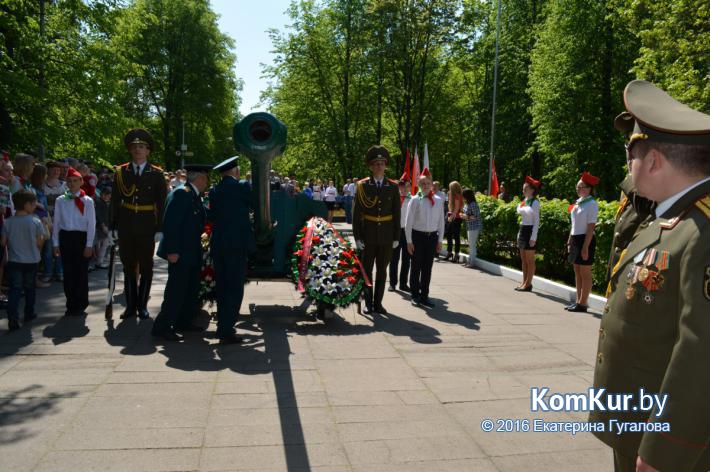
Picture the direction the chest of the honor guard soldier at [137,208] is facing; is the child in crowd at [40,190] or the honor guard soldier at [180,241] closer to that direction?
the honor guard soldier

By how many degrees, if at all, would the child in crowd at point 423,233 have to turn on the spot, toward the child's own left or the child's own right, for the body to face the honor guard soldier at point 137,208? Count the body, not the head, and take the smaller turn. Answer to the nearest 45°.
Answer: approximately 45° to the child's own right

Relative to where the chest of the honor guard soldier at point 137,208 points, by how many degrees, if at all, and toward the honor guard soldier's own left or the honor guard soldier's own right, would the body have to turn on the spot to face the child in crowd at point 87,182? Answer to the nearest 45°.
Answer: approximately 180°

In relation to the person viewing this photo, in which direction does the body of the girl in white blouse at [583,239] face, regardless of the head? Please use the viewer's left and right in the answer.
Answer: facing to the left of the viewer

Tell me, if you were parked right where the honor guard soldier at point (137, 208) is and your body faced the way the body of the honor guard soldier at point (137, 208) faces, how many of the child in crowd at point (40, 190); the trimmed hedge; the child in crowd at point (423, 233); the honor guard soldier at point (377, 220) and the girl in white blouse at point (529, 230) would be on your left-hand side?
4

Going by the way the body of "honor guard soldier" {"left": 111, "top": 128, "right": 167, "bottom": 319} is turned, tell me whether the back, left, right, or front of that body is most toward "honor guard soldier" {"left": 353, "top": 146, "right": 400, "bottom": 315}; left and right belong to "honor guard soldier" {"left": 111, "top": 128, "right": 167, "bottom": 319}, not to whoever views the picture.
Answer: left

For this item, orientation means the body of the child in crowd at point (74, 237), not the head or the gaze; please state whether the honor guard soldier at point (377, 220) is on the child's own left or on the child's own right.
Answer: on the child's own left

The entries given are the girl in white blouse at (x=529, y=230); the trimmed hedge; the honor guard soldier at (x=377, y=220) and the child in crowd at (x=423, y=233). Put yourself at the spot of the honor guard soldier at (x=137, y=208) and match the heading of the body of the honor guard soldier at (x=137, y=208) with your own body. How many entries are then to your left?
4
